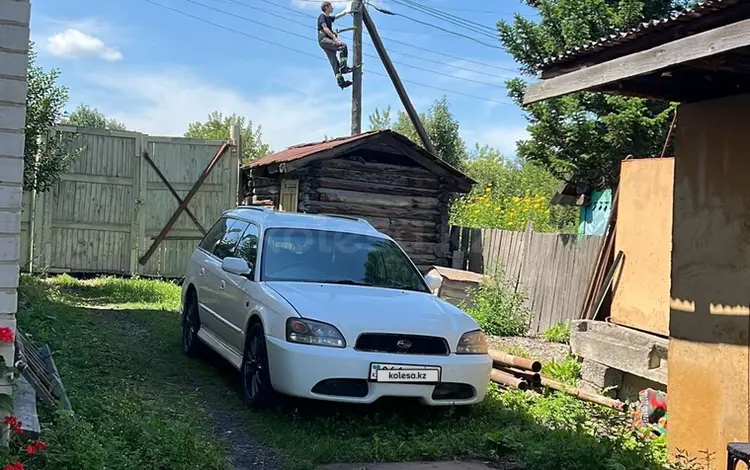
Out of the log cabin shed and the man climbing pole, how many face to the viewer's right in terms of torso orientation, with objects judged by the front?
1

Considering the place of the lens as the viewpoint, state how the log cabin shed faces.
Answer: facing the viewer and to the left of the viewer

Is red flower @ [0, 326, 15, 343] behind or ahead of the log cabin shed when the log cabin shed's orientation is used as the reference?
ahead

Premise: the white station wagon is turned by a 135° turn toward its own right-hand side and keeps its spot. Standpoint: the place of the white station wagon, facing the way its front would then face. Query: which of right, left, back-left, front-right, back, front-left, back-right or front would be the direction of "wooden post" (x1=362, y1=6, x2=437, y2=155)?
right

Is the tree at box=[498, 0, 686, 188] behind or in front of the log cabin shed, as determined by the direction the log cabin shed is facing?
behind

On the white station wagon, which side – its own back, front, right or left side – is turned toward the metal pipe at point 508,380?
left

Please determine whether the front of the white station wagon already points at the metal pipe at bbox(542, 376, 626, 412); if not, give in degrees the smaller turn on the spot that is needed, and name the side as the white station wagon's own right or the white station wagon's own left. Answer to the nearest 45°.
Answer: approximately 90° to the white station wagon's own left

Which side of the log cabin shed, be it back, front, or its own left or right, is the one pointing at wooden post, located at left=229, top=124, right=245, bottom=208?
right

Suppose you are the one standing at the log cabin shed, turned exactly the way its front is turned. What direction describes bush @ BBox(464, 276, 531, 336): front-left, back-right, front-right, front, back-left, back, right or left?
left

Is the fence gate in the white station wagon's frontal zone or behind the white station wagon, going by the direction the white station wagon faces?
behind

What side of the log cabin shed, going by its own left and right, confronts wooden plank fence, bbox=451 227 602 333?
left

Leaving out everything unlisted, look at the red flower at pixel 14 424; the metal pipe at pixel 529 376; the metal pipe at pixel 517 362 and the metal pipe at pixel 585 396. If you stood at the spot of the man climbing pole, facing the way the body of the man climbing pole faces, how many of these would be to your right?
4

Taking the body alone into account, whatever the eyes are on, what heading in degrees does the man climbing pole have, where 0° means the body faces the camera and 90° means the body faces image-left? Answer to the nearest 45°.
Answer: approximately 270°

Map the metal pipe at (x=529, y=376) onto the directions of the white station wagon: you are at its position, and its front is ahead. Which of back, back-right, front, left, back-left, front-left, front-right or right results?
left

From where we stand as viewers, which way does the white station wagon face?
facing the viewer and to the right of the viewer
